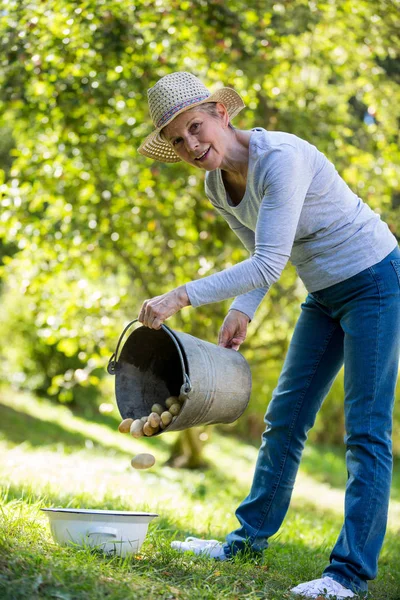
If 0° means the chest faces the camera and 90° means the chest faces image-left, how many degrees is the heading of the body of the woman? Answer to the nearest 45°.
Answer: approximately 45°
